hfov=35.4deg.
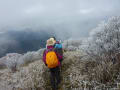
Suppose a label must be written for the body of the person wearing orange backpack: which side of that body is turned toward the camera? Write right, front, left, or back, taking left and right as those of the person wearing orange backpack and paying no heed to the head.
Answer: back

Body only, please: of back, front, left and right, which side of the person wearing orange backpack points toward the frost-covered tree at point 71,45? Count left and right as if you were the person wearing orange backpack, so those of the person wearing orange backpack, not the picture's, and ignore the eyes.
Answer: front

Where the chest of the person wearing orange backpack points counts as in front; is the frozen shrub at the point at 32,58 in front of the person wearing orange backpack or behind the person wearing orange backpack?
in front

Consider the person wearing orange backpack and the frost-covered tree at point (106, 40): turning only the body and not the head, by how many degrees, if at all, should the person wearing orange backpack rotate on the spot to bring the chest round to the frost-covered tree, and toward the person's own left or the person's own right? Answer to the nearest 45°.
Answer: approximately 90° to the person's own right

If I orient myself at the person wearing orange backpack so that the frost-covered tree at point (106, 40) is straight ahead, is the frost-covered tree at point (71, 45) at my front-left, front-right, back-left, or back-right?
front-left
